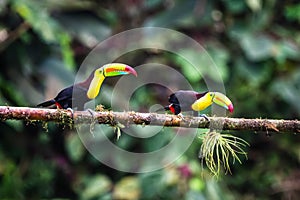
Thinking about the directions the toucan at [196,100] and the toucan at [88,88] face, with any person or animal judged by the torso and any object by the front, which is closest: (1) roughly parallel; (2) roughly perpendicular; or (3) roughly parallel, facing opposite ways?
roughly parallel

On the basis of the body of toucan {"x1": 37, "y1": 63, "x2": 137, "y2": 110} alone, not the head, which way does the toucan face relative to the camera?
to the viewer's right

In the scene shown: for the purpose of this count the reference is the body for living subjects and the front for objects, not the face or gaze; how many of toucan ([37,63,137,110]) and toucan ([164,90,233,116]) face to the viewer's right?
2

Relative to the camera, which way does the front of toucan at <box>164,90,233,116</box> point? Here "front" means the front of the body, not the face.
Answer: to the viewer's right
